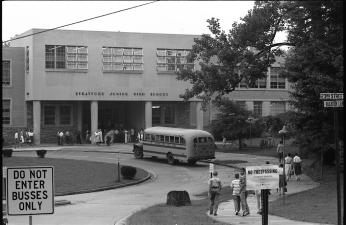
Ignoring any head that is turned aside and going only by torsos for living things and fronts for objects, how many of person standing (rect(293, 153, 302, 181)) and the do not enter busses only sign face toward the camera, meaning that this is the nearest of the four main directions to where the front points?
1

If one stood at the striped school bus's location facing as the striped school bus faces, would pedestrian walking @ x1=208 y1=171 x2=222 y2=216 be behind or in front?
behind

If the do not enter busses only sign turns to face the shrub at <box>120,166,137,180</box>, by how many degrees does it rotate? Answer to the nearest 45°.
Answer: approximately 180°

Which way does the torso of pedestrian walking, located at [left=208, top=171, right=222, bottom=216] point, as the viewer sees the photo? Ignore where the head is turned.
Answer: away from the camera

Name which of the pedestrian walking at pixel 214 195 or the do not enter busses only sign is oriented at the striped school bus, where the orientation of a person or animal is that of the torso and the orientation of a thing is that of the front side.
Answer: the pedestrian walking

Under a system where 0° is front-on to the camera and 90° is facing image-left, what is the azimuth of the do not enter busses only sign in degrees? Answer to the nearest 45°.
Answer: approximately 0°

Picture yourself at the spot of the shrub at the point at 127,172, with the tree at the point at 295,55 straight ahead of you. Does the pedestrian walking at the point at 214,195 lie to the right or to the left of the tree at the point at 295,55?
right

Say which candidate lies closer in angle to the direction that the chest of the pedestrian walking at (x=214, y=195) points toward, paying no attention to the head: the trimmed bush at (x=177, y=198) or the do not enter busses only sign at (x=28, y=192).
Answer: the trimmed bush
